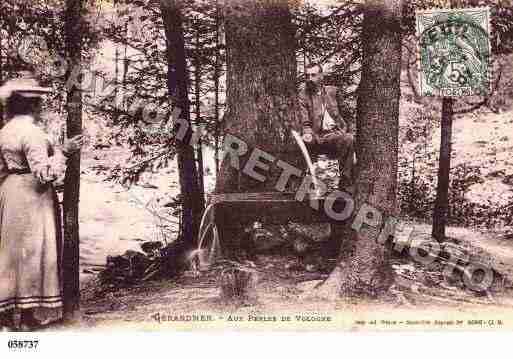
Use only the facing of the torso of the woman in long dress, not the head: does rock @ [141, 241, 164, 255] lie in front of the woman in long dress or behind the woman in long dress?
in front

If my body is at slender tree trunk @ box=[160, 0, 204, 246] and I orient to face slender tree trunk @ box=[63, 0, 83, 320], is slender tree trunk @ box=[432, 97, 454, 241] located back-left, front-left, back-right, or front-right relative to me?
back-left

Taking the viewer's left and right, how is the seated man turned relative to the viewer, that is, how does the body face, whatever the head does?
facing the viewer and to the right of the viewer

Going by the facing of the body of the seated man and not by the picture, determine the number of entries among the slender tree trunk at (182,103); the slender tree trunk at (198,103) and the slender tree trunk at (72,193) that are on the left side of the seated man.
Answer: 0

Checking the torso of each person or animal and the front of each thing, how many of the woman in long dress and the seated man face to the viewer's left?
0

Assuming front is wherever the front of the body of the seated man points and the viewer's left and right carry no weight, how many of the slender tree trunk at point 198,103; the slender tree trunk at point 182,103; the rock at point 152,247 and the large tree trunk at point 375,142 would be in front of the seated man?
1

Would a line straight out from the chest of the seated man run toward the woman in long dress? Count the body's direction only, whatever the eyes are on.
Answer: no

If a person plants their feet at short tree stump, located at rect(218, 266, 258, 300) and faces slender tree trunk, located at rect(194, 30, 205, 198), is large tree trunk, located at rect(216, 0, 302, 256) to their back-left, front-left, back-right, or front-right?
front-right

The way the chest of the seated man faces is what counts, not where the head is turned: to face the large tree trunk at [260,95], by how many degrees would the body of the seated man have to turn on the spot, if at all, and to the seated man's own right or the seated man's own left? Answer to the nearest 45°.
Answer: approximately 135° to the seated man's own right

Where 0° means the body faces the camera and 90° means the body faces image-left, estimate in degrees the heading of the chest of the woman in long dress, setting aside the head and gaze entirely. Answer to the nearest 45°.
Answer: approximately 225°

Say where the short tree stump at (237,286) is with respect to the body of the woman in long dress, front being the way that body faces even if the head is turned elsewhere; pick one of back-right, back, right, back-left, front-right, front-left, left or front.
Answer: front-right

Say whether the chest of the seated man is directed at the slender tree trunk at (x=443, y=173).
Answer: no

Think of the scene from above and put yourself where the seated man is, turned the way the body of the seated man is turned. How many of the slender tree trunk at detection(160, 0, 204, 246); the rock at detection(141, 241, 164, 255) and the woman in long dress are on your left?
0
